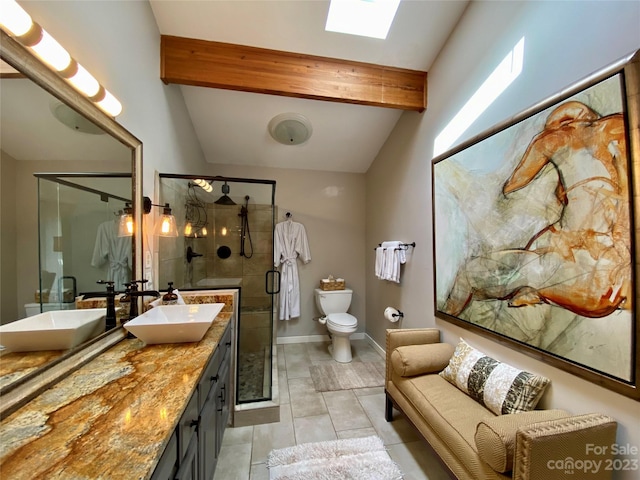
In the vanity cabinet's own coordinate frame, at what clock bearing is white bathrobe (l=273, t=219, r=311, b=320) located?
The white bathrobe is roughly at 10 o'clock from the vanity cabinet.

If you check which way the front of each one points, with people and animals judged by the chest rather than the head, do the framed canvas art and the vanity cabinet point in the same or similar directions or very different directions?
very different directions

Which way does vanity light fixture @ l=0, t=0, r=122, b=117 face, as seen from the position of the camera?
facing the viewer and to the right of the viewer

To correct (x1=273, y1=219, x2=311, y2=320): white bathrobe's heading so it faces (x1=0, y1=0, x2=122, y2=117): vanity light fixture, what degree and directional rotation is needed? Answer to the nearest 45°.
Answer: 0° — it already faces it

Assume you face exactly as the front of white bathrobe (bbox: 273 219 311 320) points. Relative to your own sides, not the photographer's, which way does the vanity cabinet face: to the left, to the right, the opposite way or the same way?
to the left

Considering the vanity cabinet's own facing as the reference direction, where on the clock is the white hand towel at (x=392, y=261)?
The white hand towel is roughly at 11 o'clock from the vanity cabinet.

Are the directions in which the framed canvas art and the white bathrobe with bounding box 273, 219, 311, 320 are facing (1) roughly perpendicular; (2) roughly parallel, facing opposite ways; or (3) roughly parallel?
roughly perpendicular

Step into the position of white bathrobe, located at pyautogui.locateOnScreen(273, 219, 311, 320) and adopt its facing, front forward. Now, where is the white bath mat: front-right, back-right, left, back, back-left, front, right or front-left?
front

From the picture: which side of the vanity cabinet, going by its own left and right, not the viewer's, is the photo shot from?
right

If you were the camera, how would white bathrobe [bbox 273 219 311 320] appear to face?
facing the viewer

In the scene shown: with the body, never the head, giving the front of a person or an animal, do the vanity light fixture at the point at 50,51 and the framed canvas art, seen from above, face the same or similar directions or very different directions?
very different directions
